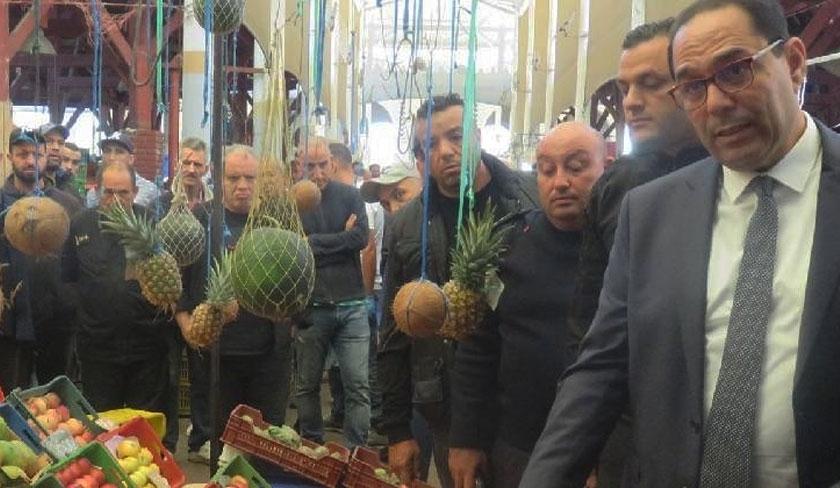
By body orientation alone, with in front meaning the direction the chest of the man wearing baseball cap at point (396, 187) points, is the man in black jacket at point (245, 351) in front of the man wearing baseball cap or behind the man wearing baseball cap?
in front

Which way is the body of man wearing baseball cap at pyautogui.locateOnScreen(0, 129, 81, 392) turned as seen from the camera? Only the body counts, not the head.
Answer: toward the camera

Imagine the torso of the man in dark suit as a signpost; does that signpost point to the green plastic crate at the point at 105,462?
no

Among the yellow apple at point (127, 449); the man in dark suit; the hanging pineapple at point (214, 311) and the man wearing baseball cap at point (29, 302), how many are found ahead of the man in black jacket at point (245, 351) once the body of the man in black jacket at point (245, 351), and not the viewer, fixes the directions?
3

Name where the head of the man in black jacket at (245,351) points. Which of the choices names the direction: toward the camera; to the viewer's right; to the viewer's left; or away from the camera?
toward the camera

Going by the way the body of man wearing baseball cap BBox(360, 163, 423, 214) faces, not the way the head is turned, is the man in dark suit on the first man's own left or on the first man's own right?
on the first man's own left

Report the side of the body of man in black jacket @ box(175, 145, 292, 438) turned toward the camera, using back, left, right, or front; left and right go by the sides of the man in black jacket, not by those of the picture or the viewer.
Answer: front

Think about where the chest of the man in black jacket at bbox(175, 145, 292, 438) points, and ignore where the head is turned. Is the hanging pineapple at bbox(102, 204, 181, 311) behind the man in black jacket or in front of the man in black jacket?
in front

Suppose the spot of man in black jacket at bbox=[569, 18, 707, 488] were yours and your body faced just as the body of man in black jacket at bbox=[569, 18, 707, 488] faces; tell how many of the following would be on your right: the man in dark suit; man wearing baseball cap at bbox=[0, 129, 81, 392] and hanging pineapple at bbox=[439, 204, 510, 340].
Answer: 2

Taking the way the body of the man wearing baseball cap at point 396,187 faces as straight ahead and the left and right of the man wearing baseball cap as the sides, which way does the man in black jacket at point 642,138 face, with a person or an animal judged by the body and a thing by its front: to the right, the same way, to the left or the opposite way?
the same way

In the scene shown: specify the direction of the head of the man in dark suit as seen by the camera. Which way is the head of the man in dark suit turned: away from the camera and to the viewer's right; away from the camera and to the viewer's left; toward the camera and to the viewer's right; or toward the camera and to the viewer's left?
toward the camera and to the viewer's left

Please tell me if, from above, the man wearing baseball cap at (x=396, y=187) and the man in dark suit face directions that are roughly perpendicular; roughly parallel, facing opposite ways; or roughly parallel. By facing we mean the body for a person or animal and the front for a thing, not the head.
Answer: roughly parallel

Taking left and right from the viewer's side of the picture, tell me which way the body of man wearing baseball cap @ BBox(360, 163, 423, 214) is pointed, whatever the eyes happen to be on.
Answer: facing the viewer and to the left of the viewer

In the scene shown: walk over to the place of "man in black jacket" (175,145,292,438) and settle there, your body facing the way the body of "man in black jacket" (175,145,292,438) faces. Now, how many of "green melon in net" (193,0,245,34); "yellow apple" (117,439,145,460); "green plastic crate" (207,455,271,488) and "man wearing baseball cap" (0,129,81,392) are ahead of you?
3

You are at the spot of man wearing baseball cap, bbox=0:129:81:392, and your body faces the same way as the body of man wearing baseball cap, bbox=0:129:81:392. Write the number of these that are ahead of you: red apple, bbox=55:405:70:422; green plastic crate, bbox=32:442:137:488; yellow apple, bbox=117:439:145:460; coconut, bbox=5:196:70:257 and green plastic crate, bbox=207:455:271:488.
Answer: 5

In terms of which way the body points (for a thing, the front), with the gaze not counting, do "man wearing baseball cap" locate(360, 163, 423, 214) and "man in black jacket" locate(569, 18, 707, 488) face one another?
no

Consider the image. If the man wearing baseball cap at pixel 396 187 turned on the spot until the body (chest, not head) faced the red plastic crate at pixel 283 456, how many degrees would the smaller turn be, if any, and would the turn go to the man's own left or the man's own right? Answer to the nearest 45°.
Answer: approximately 45° to the man's own left
